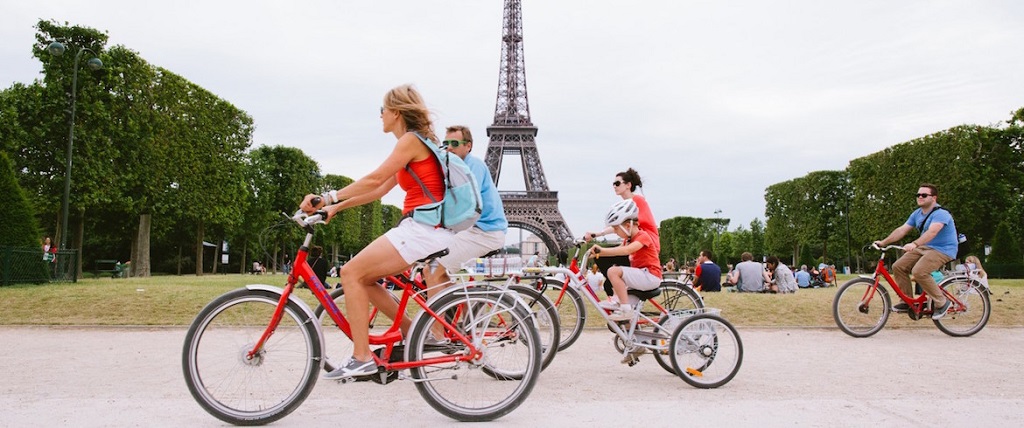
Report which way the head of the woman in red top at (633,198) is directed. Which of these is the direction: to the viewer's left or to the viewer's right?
to the viewer's left

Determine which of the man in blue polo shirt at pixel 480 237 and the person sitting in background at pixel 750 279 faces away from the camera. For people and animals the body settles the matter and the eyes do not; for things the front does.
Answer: the person sitting in background

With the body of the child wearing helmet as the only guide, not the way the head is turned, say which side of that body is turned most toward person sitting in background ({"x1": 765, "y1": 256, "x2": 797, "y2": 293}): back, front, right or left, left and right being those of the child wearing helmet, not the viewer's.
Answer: right

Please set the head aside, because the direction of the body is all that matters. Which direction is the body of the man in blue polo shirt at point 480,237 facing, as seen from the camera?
to the viewer's left

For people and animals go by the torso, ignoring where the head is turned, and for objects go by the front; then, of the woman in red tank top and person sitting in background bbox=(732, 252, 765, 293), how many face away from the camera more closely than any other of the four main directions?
1

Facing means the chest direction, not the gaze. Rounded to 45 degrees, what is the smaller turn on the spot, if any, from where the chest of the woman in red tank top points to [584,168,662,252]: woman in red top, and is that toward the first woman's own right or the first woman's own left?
approximately 135° to the first woman's own right

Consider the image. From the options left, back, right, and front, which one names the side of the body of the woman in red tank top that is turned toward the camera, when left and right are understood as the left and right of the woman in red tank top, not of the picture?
left

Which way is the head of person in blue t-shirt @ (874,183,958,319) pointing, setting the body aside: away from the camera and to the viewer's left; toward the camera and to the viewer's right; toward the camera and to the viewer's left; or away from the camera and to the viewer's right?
toward the camera and to the viewer's left

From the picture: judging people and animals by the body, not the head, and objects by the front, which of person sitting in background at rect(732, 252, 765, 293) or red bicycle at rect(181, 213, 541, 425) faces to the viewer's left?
the red bicycle

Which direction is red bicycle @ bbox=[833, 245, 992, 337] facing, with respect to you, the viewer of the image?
facing to the left of the viewer

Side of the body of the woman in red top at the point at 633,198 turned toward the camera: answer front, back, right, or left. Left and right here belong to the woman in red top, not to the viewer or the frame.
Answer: left

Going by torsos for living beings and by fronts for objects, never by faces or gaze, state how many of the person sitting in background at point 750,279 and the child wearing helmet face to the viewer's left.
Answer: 1

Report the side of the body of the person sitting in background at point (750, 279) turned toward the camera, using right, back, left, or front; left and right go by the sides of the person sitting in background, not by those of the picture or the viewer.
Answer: back

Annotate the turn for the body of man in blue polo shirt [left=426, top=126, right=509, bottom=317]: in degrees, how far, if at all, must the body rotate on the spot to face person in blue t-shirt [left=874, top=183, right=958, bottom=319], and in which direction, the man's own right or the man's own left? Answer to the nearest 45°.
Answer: approximately 135° to the man's own right
